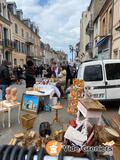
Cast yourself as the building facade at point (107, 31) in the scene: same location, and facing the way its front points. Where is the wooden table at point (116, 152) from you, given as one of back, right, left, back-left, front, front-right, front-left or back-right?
left

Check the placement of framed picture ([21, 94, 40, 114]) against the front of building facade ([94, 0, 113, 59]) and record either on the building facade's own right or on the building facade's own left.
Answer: on the building facade's own left

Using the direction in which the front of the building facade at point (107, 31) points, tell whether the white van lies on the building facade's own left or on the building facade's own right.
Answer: on the building facade's own left

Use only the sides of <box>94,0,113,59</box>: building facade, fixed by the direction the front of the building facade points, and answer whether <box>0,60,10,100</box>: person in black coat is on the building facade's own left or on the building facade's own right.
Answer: on the building facade's own left

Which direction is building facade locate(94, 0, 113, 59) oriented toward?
to the viewer's left

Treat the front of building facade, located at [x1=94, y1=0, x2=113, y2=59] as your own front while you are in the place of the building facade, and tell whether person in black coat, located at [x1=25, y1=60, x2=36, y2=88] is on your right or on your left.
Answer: on your left
